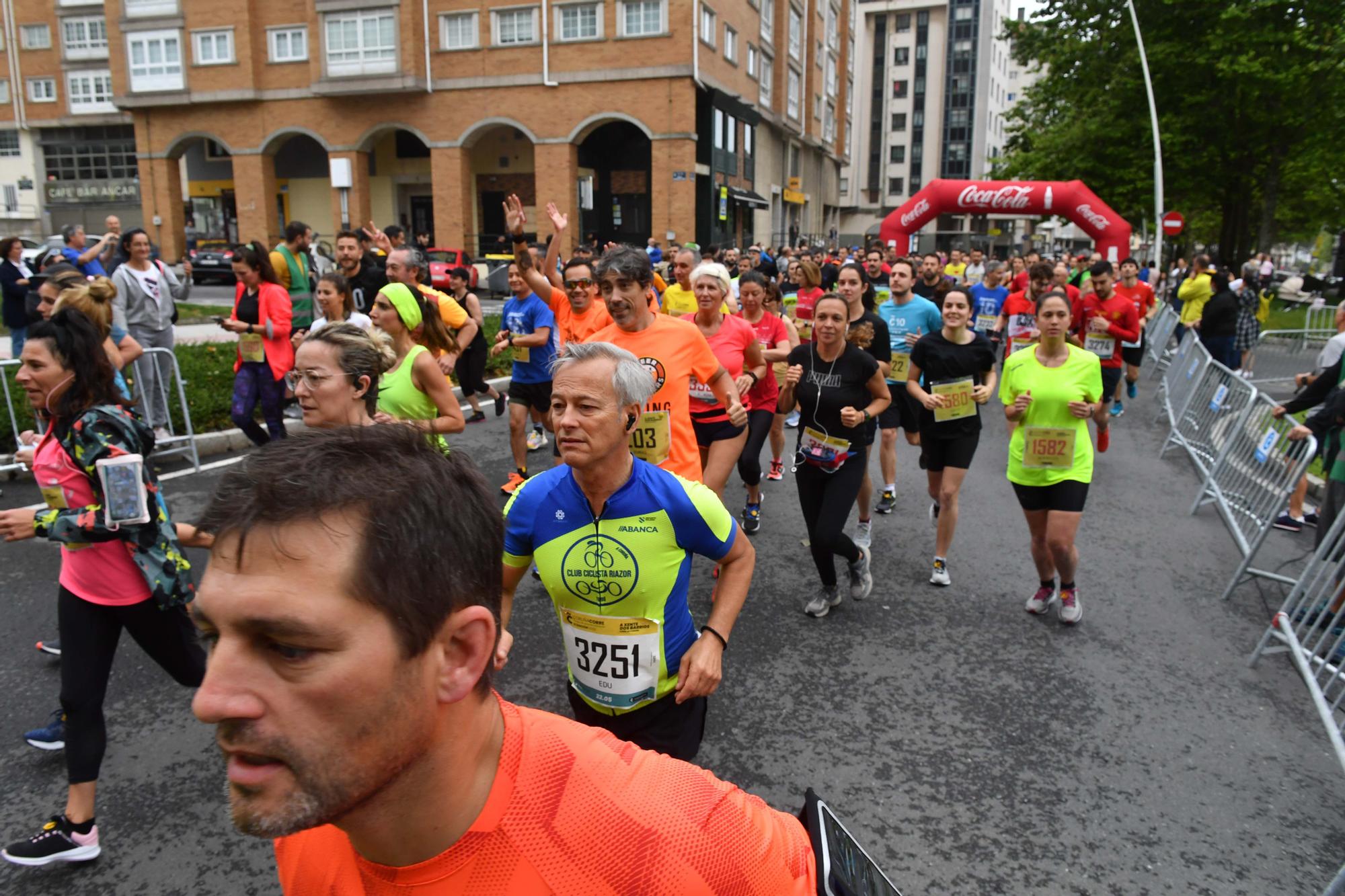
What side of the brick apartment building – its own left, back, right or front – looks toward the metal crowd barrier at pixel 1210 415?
front

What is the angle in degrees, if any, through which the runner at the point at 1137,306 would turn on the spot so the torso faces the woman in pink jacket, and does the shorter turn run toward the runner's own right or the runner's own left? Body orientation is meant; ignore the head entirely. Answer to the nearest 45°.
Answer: approximately 45° to the runner's own right

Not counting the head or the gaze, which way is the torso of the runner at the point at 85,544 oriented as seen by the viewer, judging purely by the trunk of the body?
to the viewer's left

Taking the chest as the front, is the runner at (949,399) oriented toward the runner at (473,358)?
no

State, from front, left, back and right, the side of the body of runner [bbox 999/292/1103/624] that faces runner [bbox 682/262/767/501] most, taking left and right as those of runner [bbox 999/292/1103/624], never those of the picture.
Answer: right

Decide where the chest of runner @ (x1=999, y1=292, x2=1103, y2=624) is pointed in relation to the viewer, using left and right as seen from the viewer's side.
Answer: facing the viewer

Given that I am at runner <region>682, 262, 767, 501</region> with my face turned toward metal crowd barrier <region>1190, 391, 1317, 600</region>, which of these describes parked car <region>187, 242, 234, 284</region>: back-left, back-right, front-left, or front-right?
back-left

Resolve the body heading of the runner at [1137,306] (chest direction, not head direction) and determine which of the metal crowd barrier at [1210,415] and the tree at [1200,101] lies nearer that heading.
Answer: the metal crowd barrier

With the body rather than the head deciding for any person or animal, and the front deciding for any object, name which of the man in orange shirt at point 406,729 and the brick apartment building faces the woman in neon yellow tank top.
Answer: the brick apartment building

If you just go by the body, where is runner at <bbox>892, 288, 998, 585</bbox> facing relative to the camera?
toward the camera

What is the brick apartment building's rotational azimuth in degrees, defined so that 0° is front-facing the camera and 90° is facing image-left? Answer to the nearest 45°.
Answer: approximately 0°

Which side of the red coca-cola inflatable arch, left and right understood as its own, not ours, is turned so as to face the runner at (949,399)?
front

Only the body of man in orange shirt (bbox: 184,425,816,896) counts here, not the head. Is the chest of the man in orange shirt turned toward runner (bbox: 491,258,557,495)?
no

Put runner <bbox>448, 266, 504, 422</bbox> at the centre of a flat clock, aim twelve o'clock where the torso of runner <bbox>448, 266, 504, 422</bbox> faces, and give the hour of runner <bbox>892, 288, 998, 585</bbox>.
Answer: runner <bbox>892, 288, 998, 585</bbox> is roughly at 8 o'clock from runner <bbox>448, 266, 504, 422</bbox>.

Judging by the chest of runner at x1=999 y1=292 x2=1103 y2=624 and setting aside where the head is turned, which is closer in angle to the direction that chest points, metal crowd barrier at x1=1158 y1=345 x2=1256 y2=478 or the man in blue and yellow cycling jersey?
the man in blue and yellow cycling jersey

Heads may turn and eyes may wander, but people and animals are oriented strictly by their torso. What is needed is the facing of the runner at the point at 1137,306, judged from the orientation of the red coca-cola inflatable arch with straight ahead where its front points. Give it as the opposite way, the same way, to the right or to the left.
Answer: the same way

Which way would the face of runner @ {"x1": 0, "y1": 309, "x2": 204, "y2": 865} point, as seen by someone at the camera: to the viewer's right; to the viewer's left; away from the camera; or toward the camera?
to the viewer's left

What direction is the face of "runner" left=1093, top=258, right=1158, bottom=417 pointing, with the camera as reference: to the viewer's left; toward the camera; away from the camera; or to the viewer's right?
toward the camera

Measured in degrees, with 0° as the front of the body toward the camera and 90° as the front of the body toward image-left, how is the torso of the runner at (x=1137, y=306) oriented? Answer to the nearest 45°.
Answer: approximately 0°

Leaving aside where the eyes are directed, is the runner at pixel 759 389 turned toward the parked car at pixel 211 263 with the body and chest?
no
